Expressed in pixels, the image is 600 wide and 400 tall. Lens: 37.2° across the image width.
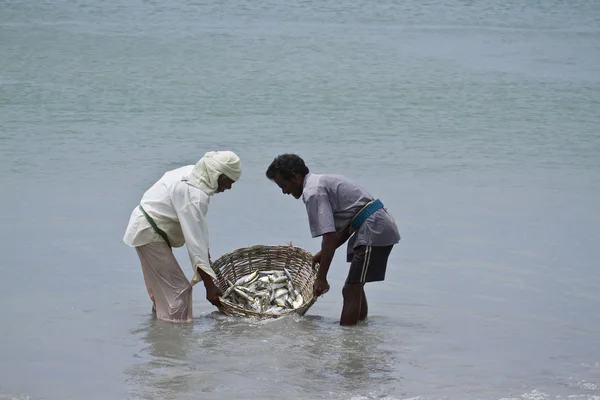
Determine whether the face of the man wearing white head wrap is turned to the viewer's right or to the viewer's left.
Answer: to the viewer's right

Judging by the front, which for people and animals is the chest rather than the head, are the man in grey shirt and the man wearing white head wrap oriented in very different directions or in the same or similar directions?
very different directions

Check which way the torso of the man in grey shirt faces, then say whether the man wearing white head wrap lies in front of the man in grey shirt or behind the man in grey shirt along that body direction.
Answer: in front

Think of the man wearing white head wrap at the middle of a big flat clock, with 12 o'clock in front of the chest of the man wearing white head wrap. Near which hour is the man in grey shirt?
The man in grey shirt is roughly at 12 o'clock from the man wearing white head wrap.

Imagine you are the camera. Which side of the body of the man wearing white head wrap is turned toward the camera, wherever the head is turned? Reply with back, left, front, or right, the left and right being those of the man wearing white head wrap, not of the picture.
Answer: right

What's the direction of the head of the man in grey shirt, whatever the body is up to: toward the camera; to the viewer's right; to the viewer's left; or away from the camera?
to the viewer's left

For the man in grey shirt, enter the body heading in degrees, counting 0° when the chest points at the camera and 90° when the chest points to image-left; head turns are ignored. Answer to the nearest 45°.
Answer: approximately 90°

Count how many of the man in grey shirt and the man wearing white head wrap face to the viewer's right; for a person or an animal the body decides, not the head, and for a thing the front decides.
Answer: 1

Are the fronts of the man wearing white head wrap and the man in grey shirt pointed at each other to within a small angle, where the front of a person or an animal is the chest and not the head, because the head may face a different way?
yes
